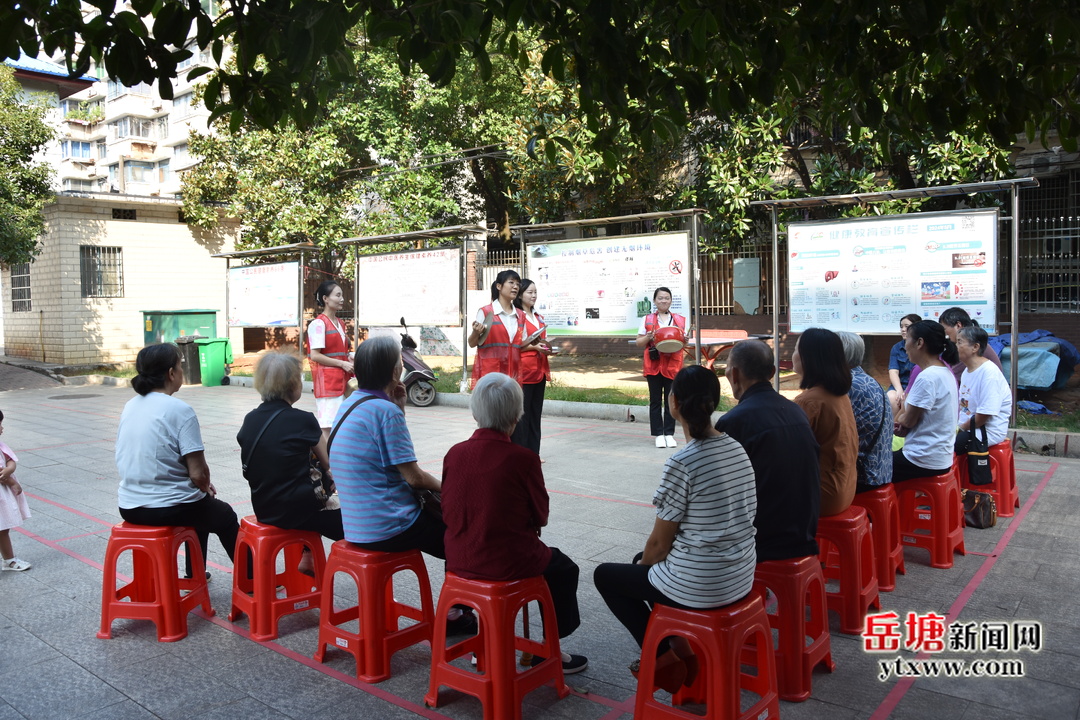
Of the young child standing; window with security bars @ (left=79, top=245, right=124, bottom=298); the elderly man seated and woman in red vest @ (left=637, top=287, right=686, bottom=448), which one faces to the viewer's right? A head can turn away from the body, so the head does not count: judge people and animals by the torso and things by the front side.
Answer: the young child standing

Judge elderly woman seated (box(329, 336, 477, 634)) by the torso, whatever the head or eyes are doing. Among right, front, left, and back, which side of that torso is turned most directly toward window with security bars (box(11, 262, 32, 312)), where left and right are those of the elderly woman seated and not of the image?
left

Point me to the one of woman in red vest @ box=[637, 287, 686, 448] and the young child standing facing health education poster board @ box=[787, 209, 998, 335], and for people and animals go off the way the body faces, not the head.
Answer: the young child standing

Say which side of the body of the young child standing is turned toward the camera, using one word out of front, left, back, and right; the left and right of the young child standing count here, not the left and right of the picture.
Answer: right

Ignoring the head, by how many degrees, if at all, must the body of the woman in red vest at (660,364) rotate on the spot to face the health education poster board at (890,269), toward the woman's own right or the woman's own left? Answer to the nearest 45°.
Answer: approximately 90° to the woman's own left

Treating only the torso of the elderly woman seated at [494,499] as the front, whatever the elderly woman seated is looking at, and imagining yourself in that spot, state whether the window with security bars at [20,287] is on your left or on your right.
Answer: on your left

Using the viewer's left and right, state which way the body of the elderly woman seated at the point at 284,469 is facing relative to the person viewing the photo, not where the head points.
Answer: facing away from the viewer and to the right of the viewer
